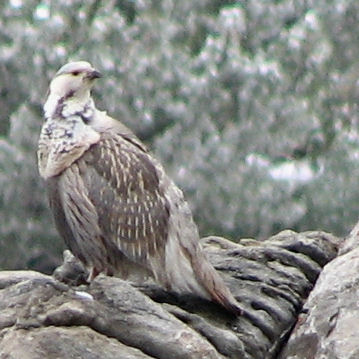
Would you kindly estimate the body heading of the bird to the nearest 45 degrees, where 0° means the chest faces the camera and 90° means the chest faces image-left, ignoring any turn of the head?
approximately 90°

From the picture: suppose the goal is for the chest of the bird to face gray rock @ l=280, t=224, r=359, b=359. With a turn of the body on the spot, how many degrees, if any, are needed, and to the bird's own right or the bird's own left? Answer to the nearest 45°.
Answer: approximately 135° to the bird's own left
